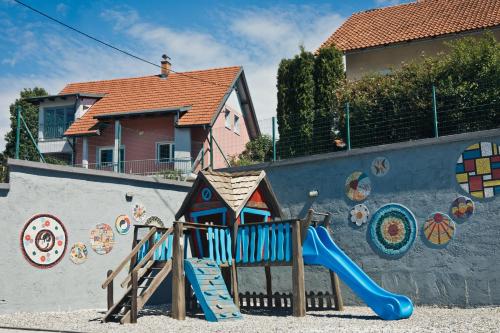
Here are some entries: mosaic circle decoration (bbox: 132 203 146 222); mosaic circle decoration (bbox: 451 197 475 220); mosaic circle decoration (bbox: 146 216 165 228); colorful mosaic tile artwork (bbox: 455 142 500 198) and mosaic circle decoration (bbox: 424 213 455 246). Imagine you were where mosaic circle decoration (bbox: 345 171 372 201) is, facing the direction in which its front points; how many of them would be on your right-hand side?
2

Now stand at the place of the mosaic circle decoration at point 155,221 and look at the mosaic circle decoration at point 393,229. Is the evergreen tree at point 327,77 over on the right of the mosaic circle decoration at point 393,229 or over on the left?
left

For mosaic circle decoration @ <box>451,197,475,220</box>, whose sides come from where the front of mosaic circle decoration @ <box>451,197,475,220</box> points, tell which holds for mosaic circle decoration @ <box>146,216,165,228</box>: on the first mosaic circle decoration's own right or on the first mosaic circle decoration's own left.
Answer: on the first mosaic circle decoration's own right

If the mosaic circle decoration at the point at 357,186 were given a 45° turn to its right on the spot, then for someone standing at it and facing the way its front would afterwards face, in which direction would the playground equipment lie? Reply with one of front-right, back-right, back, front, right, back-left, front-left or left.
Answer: front

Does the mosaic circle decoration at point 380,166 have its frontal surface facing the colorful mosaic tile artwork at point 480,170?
no

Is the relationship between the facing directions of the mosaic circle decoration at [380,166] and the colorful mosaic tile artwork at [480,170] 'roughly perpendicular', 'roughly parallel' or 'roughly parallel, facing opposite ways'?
roughly parallel

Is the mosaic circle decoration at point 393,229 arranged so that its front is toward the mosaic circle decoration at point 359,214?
no

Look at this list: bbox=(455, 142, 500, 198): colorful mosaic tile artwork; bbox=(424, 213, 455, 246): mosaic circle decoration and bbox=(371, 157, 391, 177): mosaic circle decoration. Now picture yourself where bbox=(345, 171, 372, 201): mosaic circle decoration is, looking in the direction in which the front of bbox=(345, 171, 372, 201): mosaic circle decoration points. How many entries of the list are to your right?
0

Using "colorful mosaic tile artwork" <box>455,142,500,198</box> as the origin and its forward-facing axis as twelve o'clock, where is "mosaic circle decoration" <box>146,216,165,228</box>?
The mosaic circle decoration is roughly at 3 o'clock from the colorful mosaic tile artwork.

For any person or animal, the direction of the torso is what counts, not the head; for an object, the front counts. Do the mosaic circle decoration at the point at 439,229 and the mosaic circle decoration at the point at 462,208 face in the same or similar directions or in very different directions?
same or similar directions

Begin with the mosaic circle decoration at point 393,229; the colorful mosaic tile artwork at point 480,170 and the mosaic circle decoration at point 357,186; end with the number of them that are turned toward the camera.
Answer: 3

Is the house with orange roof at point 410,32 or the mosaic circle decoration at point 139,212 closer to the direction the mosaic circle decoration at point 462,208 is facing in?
the mosaic circle decoration

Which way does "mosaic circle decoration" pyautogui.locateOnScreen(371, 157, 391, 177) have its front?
toward the camera

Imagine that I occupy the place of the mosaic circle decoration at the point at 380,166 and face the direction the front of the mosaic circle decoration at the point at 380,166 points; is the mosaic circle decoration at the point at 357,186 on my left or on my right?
on my right

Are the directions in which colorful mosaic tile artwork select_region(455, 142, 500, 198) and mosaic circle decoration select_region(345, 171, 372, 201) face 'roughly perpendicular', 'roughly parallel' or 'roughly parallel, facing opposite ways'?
roughly parallel

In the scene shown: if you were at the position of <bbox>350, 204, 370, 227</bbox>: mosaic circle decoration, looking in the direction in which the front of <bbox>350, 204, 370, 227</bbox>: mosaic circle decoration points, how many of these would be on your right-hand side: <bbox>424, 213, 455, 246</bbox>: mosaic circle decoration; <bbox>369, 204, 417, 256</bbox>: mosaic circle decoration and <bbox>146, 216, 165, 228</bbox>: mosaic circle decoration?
1

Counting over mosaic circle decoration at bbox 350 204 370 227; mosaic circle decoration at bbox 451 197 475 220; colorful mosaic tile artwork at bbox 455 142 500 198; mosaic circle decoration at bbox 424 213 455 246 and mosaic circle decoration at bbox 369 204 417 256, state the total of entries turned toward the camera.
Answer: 5

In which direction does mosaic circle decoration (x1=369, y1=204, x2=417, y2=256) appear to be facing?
toward the camera
